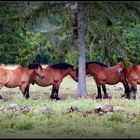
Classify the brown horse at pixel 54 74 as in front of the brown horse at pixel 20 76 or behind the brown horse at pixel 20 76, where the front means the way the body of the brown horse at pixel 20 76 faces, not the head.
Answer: in front

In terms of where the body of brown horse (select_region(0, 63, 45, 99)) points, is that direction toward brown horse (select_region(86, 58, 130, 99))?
yes

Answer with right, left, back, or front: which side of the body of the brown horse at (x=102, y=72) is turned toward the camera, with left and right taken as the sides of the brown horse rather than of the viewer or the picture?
left

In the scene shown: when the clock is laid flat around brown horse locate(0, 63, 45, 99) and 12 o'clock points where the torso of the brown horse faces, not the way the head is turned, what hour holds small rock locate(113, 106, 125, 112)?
The small rock is roughly at 2 o'clock from the brown horse.

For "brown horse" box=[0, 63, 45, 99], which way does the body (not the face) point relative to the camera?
to the viewer's right

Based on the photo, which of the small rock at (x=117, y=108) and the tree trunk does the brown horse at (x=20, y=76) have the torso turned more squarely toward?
the tree trunk

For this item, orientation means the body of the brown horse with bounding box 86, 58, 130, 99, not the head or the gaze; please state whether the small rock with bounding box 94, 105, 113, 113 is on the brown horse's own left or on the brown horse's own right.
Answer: on the brown horse's own left
